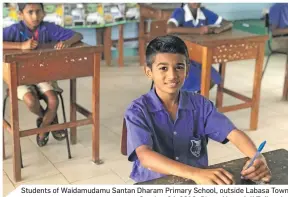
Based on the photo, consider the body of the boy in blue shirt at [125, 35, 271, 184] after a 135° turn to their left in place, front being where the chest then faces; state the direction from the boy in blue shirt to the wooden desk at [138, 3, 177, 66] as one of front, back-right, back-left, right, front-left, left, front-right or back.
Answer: front

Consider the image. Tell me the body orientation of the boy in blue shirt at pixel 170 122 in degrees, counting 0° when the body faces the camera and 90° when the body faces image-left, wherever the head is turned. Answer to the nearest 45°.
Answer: approximately 315°

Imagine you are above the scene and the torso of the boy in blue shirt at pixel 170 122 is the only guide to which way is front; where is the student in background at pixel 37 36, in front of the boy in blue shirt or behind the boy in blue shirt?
behind

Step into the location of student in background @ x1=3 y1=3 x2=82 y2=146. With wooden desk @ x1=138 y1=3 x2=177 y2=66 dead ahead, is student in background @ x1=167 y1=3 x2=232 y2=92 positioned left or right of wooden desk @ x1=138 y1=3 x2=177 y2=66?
right

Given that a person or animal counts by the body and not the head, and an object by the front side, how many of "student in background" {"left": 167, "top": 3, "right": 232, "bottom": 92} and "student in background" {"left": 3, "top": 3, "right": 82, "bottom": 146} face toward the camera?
2

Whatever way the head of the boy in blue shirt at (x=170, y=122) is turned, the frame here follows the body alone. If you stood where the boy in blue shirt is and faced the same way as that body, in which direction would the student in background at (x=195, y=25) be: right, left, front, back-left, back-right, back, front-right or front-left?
back-left

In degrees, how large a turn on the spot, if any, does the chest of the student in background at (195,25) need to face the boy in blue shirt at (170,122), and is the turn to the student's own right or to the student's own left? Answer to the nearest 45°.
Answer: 0° — they already face them

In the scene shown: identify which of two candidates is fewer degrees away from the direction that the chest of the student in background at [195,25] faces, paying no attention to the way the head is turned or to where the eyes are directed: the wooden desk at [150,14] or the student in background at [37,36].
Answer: the student in background

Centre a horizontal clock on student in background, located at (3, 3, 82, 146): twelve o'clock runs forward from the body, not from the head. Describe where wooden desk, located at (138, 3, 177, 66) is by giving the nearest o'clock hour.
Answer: The wooden desk is roughly at 7 o'clock from the student in background.
